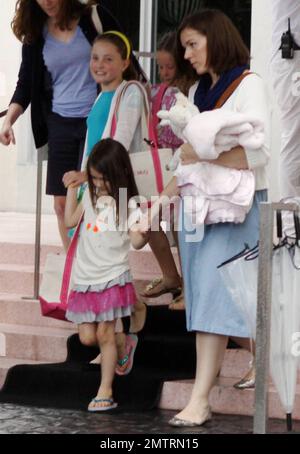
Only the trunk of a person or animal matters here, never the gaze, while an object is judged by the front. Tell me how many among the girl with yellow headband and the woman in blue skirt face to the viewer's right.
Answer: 0

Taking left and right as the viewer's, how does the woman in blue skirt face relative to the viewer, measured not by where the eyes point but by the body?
facing the viewer and to the left of the viewer

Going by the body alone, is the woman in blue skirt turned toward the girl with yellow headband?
no

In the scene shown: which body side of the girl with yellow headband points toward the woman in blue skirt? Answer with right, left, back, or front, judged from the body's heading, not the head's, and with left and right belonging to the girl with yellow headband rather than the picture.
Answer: left

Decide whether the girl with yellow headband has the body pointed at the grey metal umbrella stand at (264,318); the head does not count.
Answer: no

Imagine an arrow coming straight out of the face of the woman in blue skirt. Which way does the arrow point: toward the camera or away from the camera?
toward the camera

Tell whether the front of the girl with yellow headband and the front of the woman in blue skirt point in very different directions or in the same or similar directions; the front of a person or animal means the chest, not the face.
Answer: same or similar directions

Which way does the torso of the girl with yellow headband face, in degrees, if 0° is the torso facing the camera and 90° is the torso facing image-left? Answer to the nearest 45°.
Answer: approximately 45°
